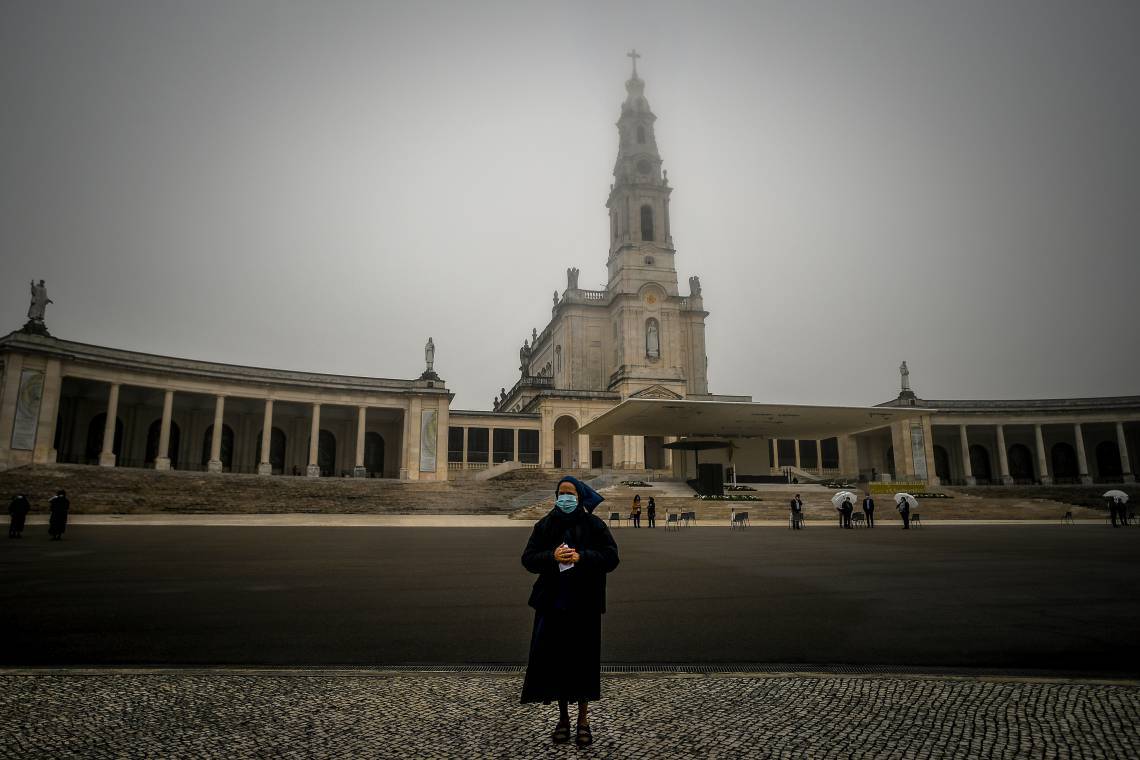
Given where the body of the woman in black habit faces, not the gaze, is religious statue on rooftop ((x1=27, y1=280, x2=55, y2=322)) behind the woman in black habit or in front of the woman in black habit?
behind

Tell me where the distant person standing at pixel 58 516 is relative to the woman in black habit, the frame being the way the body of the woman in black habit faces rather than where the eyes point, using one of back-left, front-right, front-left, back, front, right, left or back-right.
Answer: back-right

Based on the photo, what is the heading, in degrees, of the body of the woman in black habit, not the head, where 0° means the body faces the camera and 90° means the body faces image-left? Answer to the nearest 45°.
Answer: approximately 0°

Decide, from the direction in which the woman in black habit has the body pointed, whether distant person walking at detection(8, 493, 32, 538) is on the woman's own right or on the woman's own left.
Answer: on the woman's own right
